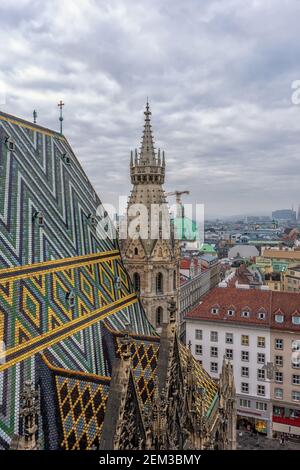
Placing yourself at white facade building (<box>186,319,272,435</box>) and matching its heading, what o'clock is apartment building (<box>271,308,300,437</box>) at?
The apartment building is roughly at 8 o'clock from the white facade building.

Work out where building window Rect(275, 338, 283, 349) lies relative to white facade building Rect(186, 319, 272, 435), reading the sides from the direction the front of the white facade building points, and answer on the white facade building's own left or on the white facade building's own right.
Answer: on the white facade building's own left

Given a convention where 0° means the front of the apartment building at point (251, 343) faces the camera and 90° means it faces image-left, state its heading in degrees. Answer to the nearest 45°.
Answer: approximately 45°

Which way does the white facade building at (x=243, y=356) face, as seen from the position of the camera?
facing the viewer and to the left of the viewer
